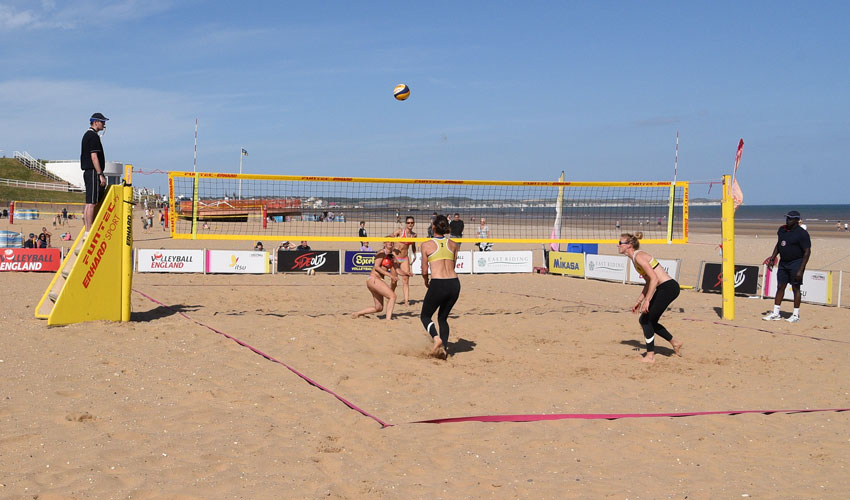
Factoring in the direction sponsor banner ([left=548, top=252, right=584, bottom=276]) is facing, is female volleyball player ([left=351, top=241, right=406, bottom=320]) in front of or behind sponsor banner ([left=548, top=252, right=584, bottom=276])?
in front

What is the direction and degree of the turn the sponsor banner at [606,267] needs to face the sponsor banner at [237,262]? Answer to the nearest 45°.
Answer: approximately 90° to its right

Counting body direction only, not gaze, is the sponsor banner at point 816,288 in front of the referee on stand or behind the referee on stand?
in front

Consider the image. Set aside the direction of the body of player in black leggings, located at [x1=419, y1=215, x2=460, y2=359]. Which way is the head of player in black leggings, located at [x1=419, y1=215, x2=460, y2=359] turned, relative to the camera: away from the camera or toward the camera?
away from the camera

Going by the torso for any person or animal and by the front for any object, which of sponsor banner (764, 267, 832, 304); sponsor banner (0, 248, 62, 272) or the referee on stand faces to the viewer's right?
the referee on stand

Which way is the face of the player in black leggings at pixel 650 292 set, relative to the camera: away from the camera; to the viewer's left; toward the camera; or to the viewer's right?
to the viewer's left

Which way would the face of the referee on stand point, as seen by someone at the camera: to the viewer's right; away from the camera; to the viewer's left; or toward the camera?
to the viewer's right

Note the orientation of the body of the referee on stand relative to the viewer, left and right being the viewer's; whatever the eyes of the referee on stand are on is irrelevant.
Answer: facing to the right of the viewer

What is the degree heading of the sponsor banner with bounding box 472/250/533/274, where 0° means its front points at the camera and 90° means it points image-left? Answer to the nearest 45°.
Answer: approximately 0°

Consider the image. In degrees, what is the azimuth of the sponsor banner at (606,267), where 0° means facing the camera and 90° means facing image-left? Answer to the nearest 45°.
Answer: approximately 0°

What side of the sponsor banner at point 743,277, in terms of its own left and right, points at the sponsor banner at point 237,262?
right
